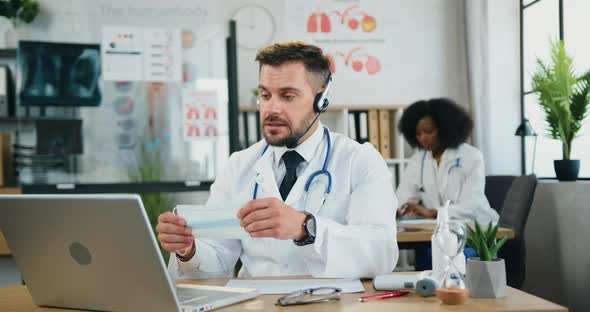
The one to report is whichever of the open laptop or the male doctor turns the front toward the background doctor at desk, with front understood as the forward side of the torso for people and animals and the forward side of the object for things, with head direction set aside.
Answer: the open laptop

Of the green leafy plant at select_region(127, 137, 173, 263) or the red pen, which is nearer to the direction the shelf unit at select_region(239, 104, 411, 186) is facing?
the red pen

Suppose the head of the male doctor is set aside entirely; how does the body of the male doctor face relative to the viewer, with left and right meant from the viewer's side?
facing the viewer and to the left of the viewer

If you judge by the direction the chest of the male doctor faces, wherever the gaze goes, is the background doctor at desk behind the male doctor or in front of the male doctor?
behind

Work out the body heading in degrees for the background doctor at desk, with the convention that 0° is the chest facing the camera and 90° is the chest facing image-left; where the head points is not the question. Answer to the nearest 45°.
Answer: approximately 45°

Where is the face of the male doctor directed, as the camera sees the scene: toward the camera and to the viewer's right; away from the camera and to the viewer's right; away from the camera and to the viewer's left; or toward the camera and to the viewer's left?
toward the camera and to the viewer's left

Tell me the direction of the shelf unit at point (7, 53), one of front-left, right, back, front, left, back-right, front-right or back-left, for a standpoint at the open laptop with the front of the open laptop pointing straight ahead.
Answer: front-left

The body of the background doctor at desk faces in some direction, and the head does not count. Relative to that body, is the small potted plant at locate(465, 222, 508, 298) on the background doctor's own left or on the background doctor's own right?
on the background doctor's own left

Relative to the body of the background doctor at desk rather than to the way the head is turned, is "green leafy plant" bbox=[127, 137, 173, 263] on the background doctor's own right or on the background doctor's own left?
on the background doctor's own right

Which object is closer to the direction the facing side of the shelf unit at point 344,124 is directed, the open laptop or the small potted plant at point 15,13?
the open laptop

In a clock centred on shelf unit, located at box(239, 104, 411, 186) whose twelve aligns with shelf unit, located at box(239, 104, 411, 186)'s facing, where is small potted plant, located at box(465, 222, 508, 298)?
The small potted plant is roughly at 12 o'clock from the shelf unit.

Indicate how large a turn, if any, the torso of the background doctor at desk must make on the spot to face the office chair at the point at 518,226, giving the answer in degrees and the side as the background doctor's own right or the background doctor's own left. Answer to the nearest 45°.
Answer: approximately 90° to the background doctor's own left

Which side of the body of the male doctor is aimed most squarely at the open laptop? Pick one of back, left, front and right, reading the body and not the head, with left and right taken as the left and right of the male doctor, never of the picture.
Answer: front

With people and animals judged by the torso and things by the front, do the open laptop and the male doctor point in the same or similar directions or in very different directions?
very different directions
